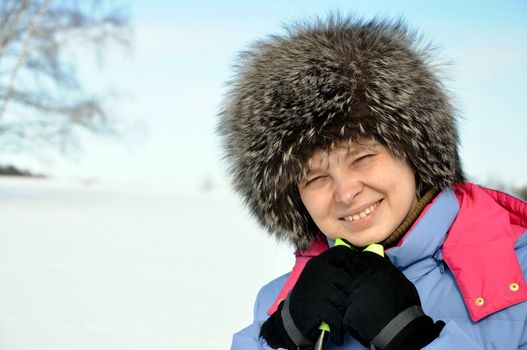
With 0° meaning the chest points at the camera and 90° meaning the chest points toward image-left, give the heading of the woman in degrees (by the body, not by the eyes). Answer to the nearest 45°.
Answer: approximately 45°
